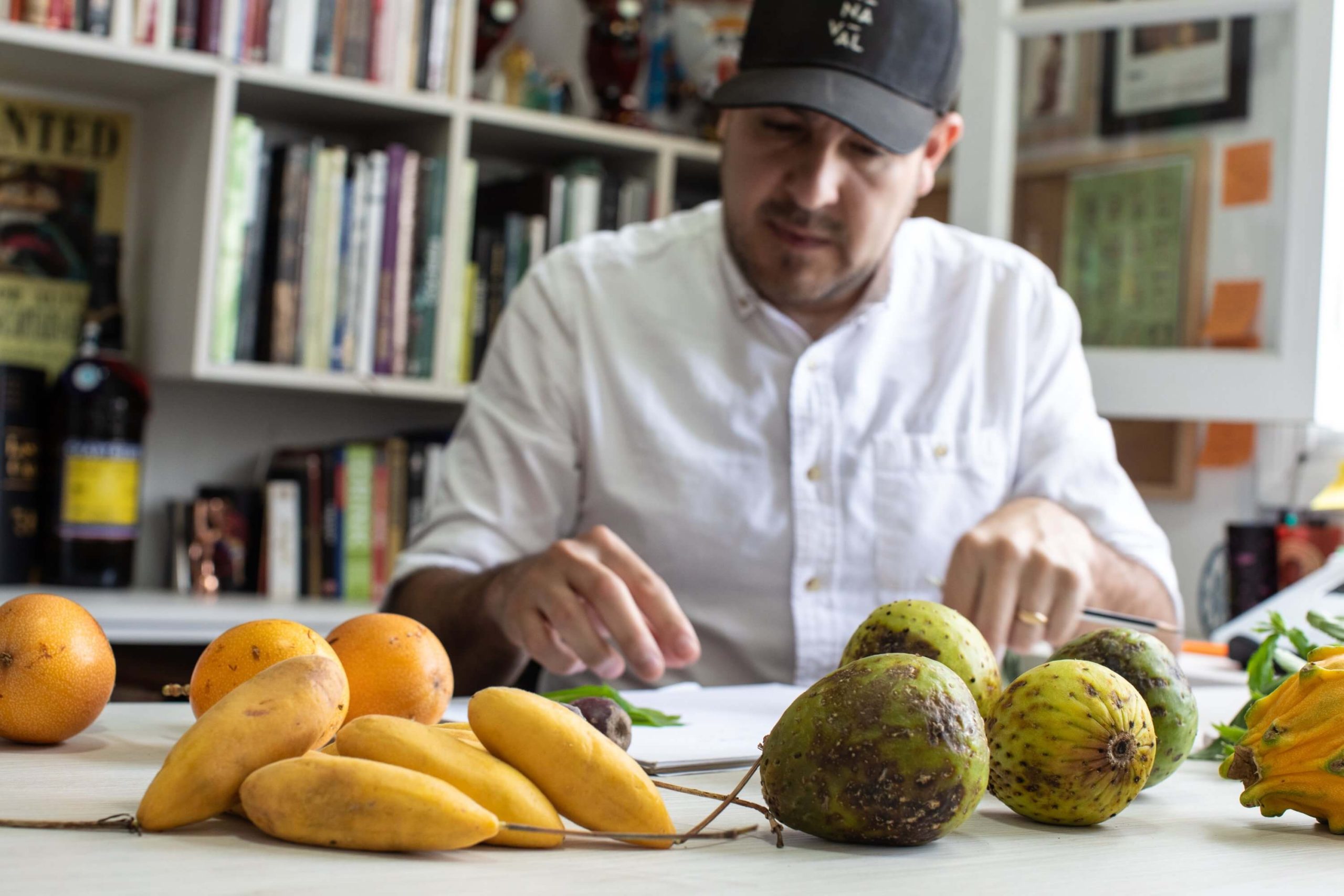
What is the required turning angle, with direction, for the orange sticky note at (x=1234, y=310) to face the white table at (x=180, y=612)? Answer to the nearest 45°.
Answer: approximately 45° to its right

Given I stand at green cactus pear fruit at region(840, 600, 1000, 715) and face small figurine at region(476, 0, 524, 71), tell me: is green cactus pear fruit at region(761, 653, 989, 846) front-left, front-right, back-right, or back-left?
back-left

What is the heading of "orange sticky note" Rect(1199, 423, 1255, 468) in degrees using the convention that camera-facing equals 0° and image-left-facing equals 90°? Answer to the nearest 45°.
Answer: approximately 0°

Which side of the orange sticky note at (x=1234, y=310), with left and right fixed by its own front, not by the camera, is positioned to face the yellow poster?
right

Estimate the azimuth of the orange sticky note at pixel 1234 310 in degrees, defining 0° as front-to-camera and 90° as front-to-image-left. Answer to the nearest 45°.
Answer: approximately 0°

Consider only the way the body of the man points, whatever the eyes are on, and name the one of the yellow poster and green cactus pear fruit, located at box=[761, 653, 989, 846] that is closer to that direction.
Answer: the green cactus pear fruit

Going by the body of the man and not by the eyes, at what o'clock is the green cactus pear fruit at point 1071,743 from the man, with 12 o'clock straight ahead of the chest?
The green cactus pear fruit is roughly at 12 o'clock from the man.

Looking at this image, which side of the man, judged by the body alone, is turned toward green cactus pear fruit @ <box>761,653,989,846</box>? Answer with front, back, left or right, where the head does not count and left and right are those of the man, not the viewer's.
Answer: front

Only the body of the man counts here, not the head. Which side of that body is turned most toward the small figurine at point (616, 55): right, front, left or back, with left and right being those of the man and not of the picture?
back
